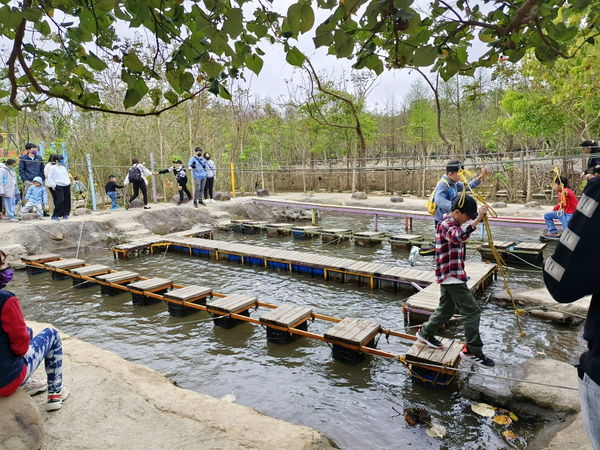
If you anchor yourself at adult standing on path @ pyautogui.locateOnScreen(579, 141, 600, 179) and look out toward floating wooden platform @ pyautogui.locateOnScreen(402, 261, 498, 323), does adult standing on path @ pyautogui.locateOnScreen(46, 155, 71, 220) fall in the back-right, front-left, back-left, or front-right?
front-right

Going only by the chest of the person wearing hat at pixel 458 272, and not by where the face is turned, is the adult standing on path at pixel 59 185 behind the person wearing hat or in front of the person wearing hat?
behind
